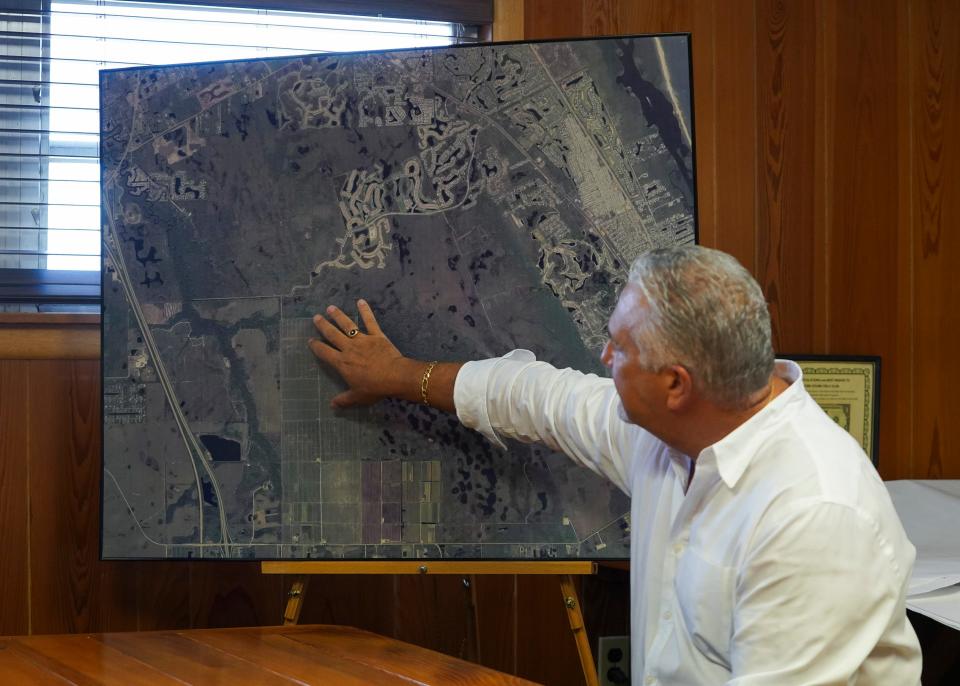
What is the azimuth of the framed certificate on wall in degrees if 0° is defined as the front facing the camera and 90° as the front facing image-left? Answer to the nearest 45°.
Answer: approximately 0°

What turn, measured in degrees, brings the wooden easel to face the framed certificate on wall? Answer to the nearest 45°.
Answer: approximately 135° to its left

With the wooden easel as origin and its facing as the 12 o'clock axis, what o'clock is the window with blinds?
The window with blinds is roughly at 4 o'clock from the wooden easel.

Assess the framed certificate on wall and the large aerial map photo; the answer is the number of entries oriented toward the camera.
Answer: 2

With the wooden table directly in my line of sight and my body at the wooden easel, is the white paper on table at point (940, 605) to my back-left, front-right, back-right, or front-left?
back-left
